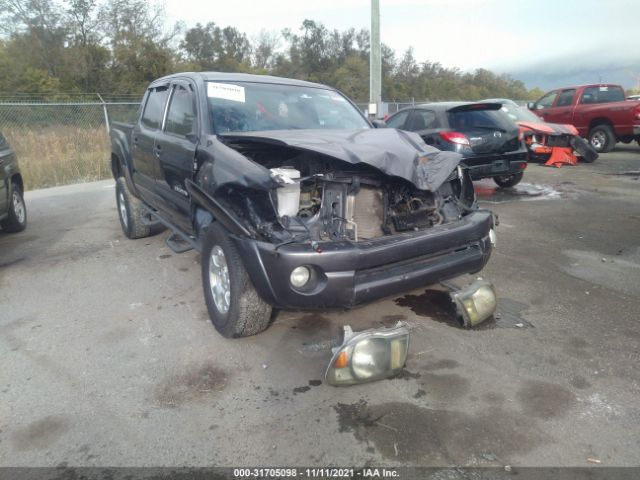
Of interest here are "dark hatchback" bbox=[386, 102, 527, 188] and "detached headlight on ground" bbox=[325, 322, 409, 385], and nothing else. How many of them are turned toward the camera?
1

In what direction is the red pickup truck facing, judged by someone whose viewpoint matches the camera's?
facing away from the viewer and to the left of the viewer

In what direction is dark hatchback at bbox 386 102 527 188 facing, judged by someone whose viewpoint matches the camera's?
facing away from the viewer and to the left of the viewer

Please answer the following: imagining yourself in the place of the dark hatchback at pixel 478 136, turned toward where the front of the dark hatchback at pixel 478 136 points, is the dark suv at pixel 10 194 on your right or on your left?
on your left

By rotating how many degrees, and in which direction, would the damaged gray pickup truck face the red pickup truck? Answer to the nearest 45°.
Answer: approximately 90° to its left

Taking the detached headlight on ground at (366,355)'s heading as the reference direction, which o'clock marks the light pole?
The light pole is roughly at 6 o'clock from the detached headlight on ground.

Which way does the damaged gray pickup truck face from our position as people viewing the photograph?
facing the viewer and to the right of the viewer

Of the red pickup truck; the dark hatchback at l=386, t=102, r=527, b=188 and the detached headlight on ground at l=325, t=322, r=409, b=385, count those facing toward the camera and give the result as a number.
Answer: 1

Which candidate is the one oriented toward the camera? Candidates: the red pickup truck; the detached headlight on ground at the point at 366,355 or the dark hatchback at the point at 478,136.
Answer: the detached headlight on ground

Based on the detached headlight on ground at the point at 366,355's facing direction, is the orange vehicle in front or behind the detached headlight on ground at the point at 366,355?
behind
